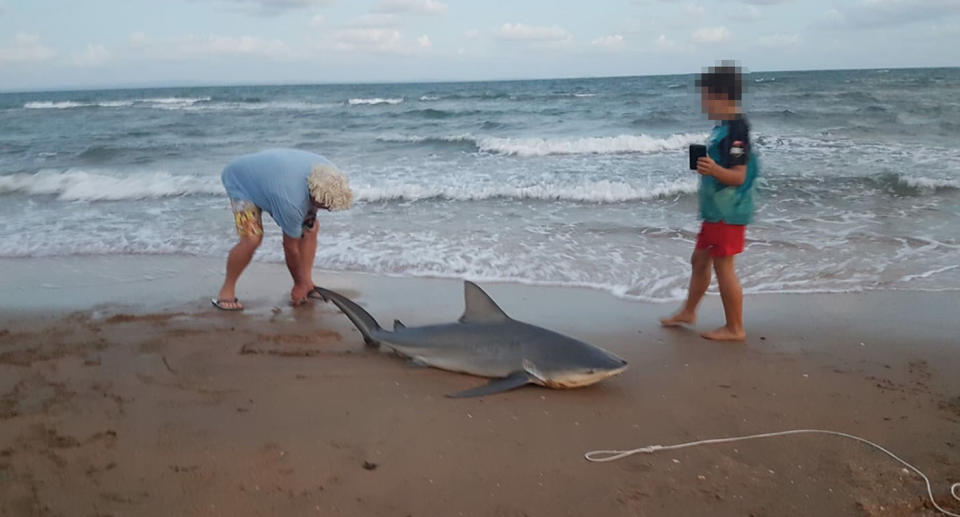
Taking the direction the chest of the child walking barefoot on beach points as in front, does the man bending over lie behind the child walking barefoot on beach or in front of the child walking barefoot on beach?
in front

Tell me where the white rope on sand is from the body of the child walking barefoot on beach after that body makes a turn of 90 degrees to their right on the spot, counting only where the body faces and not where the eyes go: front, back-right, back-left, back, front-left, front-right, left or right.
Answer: back

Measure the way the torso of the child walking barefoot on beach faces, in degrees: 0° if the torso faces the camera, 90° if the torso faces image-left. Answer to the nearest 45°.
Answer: approximately 90°

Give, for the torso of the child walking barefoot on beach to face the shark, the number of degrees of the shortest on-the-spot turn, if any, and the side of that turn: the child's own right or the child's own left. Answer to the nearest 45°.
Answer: approximately 45° to the child's own left

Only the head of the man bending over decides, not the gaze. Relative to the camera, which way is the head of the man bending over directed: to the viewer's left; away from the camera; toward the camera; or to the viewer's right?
to the viewer's right
